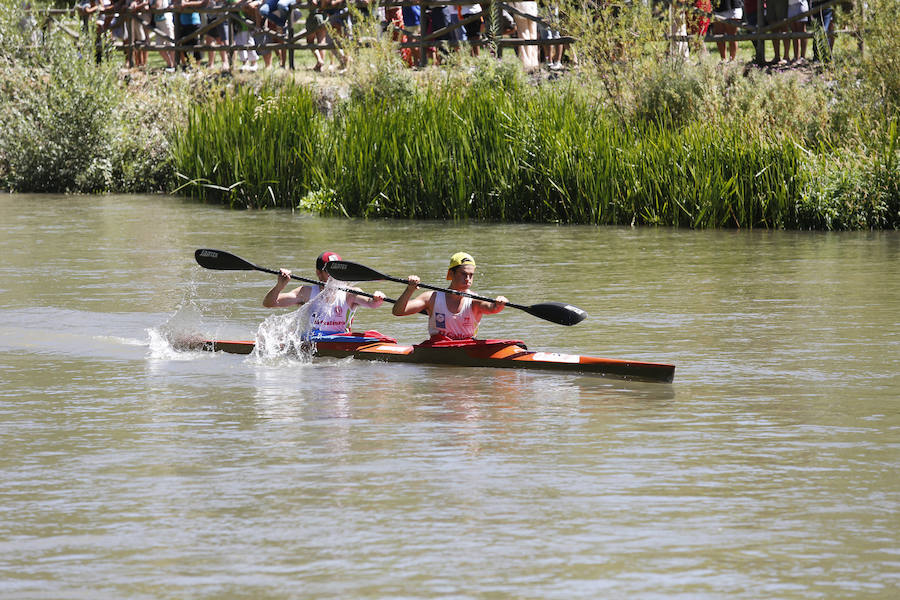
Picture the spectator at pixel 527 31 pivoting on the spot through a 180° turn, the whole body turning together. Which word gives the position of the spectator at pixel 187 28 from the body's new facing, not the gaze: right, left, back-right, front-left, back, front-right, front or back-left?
front-left

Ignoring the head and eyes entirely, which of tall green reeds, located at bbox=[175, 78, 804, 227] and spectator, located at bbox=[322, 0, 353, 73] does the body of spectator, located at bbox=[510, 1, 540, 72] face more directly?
the tall green reeds

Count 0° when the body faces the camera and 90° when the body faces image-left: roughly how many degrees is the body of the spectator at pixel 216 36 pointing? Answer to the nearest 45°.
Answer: approximately 0°

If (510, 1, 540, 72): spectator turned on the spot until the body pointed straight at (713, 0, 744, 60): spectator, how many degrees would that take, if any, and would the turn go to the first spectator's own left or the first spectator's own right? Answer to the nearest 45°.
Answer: approximately 90° to the first spectator's own left

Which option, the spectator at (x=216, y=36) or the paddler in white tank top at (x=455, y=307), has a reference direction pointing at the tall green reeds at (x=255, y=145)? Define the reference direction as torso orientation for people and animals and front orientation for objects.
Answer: the spectator

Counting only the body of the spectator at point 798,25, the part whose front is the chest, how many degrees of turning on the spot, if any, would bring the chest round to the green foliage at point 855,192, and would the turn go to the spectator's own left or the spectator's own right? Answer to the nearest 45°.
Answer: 0° — they already face it

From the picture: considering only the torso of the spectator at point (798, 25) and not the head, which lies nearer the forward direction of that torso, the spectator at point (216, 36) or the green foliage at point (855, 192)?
the green foliage

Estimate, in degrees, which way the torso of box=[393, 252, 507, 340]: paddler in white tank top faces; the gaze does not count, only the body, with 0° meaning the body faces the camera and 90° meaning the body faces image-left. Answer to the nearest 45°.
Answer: approximately 315°

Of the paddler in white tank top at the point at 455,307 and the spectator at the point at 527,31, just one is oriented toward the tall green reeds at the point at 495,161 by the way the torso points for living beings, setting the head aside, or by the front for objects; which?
the spectator

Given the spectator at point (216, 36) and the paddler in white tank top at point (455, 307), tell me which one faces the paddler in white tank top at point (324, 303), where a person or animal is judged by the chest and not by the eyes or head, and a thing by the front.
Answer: the spectator
